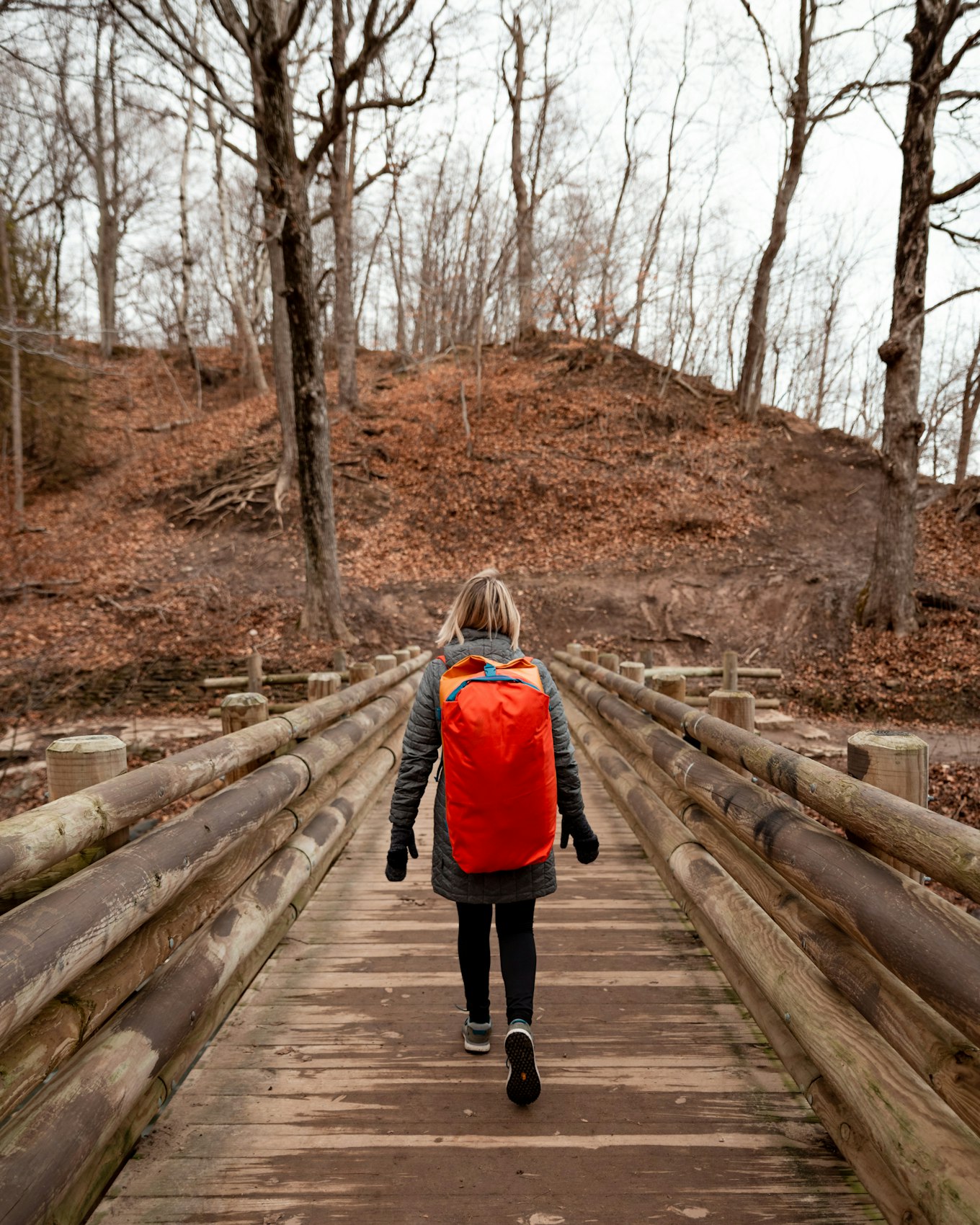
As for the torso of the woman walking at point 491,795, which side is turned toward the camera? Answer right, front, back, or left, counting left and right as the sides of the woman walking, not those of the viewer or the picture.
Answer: back

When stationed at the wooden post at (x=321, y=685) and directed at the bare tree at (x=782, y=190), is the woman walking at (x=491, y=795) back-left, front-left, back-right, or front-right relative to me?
back-right

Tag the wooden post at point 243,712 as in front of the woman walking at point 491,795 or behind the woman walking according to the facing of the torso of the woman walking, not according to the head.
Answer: in front

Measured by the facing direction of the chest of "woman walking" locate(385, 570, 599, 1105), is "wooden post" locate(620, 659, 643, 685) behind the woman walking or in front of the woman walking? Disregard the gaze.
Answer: in front

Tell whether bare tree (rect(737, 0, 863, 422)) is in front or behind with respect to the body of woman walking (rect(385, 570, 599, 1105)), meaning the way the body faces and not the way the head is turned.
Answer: in front
